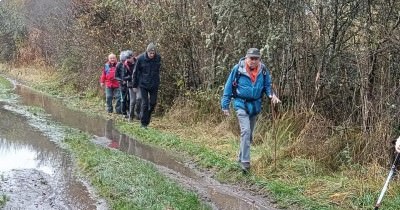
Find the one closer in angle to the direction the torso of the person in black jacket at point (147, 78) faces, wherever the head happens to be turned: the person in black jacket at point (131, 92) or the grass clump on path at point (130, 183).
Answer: the grass clump on path

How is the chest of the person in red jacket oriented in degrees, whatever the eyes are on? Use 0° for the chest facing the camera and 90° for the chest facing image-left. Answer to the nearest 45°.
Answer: approximately 0°

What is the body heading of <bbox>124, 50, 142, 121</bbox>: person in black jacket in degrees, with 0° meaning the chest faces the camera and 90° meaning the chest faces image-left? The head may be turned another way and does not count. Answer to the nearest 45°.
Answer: approximately 315°

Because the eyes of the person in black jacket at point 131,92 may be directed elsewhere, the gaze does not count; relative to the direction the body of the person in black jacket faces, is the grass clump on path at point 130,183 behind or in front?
in front

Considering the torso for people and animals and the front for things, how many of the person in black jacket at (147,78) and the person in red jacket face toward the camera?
2

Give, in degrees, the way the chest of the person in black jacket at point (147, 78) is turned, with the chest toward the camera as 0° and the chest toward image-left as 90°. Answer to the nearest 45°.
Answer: approximately 0°

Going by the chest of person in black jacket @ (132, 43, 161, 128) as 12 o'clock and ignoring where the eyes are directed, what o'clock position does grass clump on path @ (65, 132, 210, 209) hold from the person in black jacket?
The grass clump on path is roughly at 12 o'clock from the person in black jacket.
